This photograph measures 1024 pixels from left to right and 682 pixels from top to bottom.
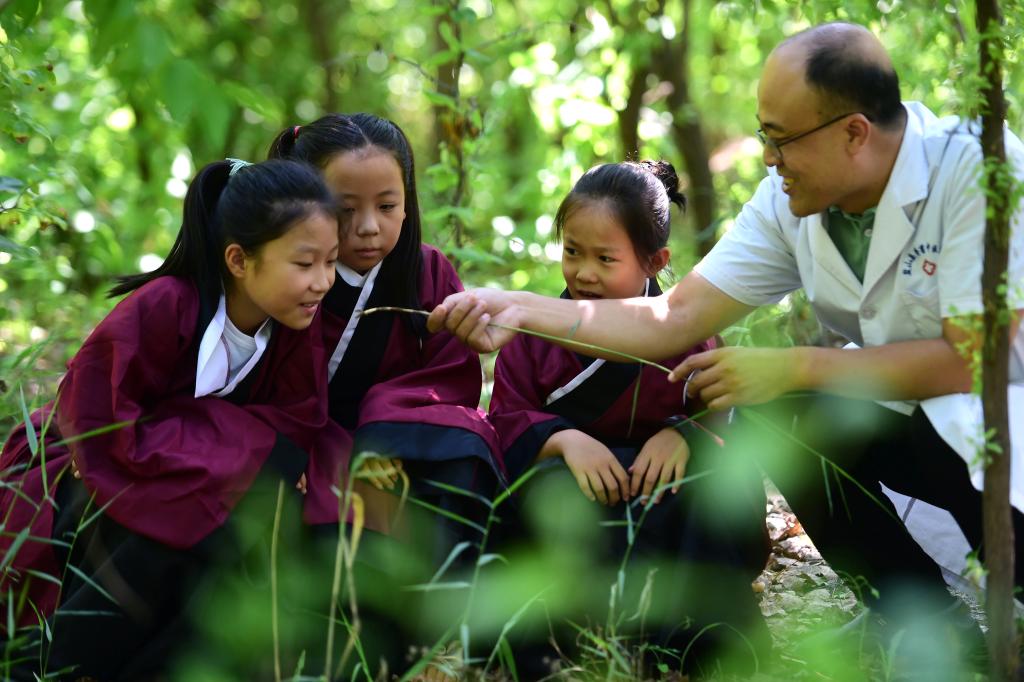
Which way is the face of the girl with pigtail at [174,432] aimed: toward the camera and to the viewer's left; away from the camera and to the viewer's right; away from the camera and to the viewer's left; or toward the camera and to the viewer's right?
toward the camera and to the viewer's right

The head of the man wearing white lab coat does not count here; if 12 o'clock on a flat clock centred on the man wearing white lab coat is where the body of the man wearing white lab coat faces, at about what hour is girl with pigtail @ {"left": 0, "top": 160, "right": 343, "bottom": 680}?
The girl with pigtail is roughly at 1 o'clock from the man wearing white lab coat.

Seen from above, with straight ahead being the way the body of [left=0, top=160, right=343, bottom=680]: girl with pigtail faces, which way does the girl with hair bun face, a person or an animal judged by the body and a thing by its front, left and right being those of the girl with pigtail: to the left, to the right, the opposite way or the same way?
to the right

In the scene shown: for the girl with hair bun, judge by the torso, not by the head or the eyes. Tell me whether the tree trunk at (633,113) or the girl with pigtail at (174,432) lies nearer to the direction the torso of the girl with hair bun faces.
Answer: the girl with pigtail

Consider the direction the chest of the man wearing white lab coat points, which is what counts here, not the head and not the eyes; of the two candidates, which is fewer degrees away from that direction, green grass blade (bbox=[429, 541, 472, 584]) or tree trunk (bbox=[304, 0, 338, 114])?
the green grass blade

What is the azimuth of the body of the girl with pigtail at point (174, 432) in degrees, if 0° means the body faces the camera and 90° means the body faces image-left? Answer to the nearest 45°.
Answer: approximately 315°

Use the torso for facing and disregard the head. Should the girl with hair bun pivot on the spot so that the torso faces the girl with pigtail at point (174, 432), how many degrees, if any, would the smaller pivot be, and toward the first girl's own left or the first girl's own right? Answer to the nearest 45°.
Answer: approximately 90° to the first girl's own right

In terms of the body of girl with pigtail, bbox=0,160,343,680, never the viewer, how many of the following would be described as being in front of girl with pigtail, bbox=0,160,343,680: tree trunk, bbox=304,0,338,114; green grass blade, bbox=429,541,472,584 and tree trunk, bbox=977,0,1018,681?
2

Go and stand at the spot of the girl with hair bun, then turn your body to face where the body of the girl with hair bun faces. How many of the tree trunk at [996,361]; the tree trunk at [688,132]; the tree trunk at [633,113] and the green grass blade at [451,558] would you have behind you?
2

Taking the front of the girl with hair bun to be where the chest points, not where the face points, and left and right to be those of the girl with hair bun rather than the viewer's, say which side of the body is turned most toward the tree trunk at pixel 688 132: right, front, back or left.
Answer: back

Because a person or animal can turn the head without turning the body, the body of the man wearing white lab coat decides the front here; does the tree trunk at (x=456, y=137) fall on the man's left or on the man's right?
on the man's right
